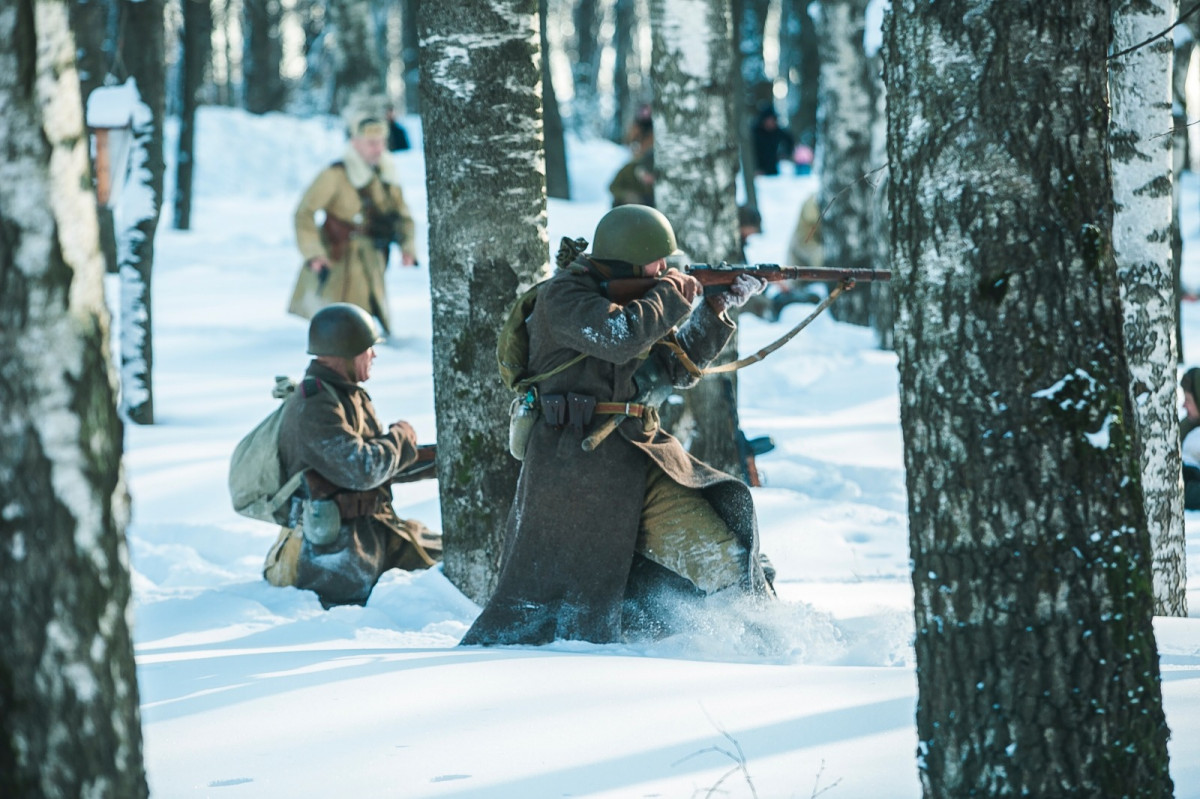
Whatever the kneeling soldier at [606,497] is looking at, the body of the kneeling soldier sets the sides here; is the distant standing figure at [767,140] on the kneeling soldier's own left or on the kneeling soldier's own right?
on the kneeling soldier's own left

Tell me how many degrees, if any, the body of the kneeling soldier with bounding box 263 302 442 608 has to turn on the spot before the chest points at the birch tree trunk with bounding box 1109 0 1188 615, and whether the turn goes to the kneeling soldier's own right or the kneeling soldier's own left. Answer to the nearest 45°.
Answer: approximately 45° to the kneeling soldier's own right

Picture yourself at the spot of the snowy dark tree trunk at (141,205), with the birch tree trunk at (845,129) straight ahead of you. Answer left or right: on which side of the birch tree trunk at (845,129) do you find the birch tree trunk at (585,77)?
left

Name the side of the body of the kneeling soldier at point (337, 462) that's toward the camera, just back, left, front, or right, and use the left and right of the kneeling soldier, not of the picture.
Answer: right

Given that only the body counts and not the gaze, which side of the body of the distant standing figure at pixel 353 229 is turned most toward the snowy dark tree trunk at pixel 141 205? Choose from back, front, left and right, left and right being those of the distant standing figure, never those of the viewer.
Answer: right

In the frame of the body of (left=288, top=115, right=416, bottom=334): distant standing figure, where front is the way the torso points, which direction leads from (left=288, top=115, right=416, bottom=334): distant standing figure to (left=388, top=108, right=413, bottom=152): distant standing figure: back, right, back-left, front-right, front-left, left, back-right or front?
back-left

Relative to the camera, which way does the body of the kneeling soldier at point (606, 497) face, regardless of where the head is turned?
to the viewer's right

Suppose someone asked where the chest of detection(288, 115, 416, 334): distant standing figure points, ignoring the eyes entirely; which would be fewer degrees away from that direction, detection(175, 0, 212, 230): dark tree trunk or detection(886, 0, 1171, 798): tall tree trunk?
the tall tree trunk

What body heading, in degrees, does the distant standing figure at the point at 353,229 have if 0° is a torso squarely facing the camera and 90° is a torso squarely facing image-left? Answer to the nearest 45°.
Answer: approximately 315°

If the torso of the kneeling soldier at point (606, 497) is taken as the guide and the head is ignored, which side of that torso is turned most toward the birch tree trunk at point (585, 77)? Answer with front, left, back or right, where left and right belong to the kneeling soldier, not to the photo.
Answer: left

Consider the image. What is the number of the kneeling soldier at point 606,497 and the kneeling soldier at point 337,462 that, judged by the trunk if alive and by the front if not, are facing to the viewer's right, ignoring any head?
2

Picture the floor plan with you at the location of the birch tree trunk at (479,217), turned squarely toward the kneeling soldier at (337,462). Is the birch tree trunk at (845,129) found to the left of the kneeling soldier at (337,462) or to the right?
right
